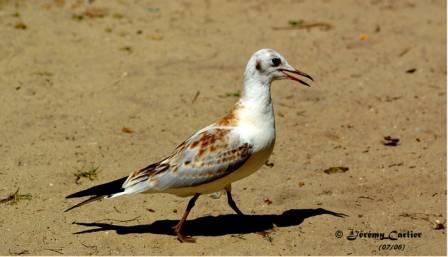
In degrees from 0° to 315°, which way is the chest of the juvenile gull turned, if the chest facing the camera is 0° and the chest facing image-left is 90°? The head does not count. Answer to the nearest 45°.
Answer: approximately 270°
